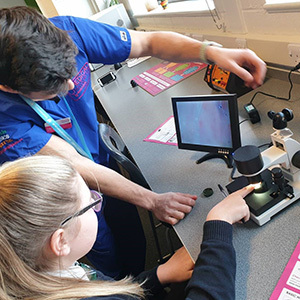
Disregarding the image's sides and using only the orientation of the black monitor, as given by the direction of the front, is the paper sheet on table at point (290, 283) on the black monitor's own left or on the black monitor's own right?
on the black monitor's own left

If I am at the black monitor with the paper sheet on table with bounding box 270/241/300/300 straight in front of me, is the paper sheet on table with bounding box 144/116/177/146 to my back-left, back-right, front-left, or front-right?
back-right

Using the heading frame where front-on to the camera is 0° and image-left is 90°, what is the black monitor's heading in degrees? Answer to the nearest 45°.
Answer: approximately 45°
